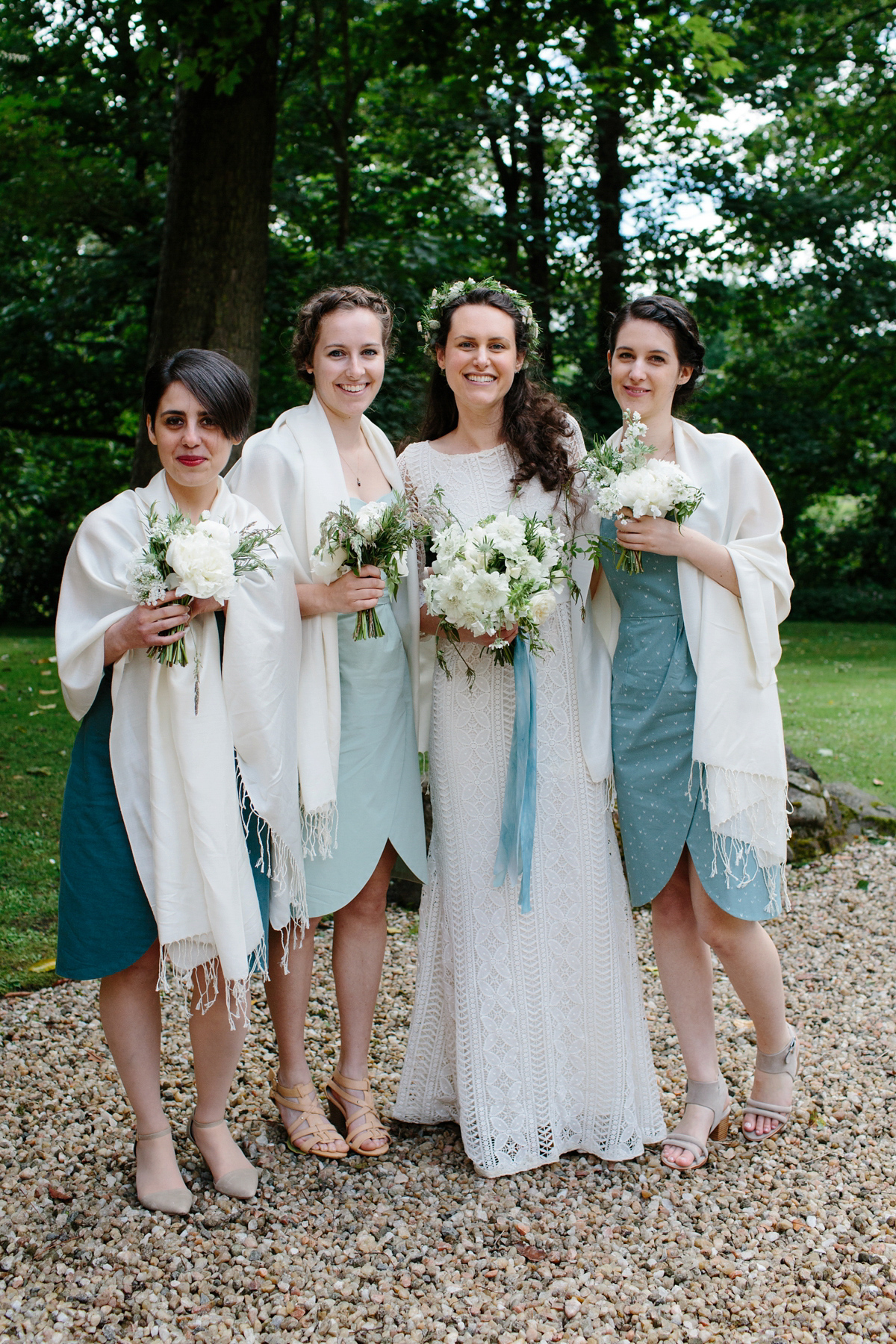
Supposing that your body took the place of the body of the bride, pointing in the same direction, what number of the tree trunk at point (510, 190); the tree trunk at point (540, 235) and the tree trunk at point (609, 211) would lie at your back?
3

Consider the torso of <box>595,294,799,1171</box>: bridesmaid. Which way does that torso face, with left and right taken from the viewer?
facing the viewer and to the left of the viewer

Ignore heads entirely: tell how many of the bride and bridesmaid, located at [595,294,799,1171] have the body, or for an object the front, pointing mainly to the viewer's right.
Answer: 0

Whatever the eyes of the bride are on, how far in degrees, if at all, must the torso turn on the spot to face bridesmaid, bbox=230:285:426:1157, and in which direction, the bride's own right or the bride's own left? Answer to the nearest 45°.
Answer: approximately 90° to the bride's own right

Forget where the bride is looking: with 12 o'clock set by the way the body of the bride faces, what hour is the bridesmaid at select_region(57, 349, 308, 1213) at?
The bridesmaid is roughly at 2 o'clock from the bride.

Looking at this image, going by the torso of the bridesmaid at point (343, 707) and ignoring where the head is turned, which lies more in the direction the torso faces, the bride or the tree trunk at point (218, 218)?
the bride

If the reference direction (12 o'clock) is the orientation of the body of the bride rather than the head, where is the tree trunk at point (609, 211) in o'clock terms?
The tree trunk is roughly at 6 o'clock from the bride.

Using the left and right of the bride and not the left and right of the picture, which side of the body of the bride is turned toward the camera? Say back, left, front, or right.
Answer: front

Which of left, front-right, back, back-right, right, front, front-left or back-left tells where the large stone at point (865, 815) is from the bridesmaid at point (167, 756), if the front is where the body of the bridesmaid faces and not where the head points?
left

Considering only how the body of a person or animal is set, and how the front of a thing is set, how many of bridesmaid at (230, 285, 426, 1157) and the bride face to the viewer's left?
0

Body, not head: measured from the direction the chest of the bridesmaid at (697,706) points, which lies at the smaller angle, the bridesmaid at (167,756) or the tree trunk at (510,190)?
the bridesmaid

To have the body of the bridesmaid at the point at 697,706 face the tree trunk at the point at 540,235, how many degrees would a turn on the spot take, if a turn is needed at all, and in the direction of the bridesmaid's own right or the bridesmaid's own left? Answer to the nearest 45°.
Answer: approximately 135° to the bridesmaid's own right

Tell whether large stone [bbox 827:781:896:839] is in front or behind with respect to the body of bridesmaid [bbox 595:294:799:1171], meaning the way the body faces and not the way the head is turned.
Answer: behind

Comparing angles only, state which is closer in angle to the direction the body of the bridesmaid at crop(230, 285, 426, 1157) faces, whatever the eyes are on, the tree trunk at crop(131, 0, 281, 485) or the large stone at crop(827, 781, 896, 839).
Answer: the large stone

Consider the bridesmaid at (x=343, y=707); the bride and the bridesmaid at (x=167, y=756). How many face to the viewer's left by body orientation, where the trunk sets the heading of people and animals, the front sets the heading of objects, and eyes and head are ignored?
0

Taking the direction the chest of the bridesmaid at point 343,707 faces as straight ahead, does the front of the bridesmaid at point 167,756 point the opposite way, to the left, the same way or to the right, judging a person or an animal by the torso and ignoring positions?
the same way
